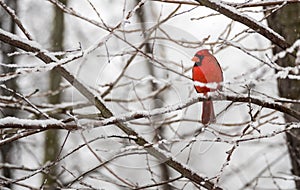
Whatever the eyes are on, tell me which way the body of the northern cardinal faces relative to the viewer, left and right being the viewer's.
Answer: facing the viewer and to the left of the viewer

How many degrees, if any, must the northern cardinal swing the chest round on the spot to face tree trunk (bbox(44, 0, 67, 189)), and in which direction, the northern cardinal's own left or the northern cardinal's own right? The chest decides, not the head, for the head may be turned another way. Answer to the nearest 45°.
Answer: approximately 90° to the northern cardinal's own right

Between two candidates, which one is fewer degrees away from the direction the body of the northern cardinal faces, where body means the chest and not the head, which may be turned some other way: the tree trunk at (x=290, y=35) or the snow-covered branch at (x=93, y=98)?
the snow-covered branch

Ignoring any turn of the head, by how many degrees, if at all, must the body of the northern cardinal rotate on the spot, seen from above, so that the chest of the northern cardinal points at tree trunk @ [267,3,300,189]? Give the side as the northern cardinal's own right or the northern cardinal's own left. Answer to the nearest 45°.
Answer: approximately 180°

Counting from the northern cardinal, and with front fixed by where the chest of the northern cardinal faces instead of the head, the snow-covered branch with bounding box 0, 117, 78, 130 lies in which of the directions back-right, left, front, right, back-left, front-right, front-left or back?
front-right
